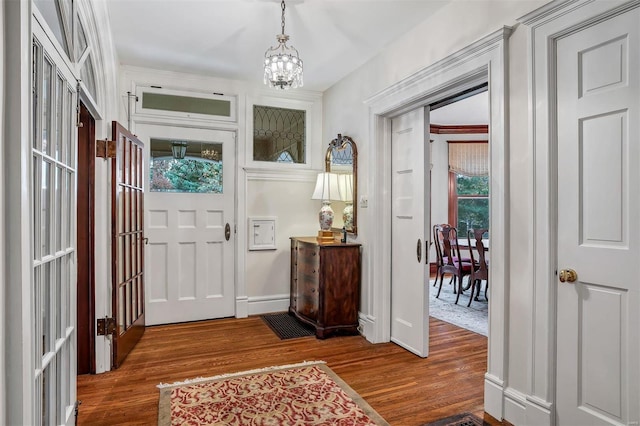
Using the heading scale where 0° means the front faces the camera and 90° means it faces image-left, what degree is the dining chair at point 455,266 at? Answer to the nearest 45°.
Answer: approximately 225°

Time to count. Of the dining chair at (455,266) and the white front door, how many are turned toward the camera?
1

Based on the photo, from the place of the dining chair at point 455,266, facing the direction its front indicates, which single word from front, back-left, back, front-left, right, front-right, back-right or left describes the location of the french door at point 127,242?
back

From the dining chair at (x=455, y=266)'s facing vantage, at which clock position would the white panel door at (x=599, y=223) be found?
The white panel door is roughly at 4 o'clock from the dining chair.

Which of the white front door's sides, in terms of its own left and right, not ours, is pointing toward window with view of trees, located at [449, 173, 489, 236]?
left

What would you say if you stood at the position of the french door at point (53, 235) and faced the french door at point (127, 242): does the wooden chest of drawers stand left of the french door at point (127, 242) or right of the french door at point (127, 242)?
right

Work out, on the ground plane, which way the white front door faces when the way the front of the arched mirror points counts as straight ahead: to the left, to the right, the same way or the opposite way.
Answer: to the left

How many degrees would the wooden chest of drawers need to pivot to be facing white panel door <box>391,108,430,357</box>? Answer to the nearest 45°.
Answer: approximately 90° to its left

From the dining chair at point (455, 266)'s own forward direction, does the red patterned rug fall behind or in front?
behind

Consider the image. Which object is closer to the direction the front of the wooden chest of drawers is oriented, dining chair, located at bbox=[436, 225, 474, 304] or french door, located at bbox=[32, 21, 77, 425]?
the french door

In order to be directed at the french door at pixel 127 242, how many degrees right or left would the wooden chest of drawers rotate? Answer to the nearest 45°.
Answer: approximately 45° to its right
